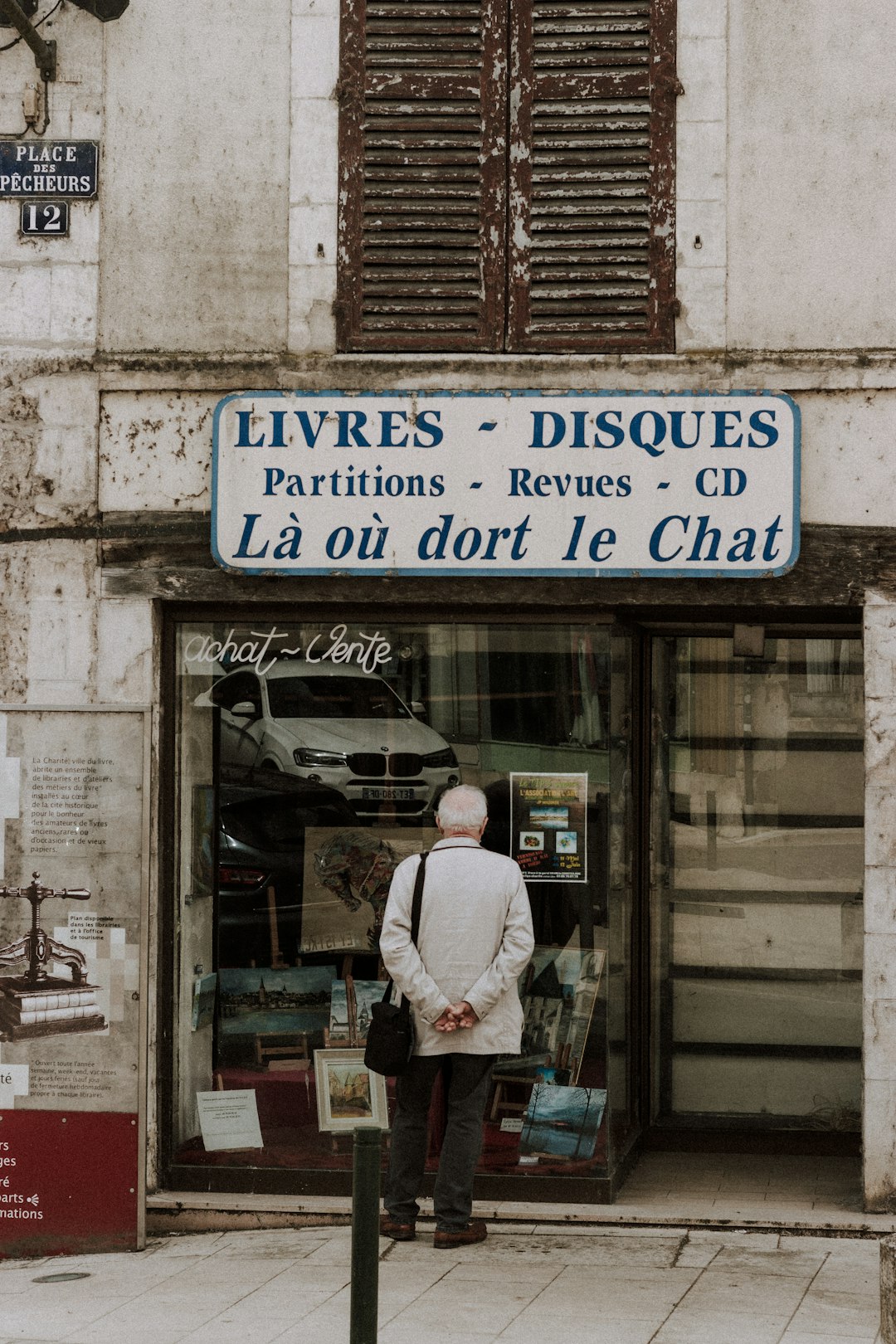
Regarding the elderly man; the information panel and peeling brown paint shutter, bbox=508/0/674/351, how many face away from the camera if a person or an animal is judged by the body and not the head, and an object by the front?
1

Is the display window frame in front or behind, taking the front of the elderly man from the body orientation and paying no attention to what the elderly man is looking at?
in front

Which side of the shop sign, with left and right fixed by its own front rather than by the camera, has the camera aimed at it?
front

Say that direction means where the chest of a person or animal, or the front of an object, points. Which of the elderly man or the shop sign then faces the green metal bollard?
the shop sign

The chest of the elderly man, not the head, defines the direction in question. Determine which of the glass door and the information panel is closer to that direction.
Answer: the glass door

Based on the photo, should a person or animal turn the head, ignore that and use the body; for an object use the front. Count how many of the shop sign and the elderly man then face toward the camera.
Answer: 1

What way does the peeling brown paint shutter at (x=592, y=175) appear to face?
toward the camera

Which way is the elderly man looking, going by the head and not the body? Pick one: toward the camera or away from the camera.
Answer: away from the camera

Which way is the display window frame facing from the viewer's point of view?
toward the camera

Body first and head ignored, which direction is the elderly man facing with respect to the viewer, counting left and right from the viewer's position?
facing away from the viewer

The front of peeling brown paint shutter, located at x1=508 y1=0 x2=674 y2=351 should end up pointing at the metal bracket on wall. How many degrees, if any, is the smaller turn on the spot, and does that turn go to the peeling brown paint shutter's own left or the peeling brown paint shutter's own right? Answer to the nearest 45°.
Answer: approximately 90° to the peeling brown paint shutter's own right

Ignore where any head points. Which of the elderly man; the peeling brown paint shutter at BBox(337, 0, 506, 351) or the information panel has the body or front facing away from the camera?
the elderly man

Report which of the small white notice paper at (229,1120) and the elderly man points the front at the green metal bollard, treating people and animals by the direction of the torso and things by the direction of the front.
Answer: the small white notice paper
